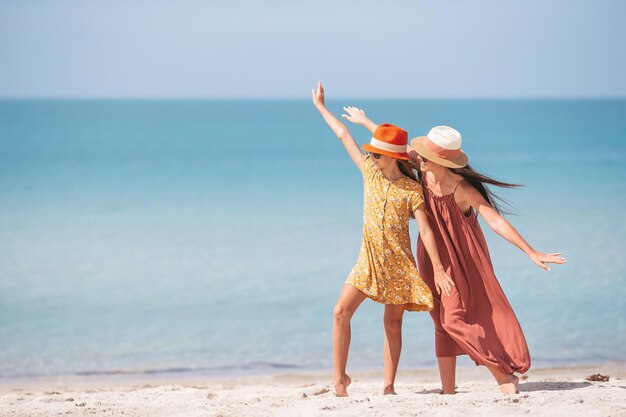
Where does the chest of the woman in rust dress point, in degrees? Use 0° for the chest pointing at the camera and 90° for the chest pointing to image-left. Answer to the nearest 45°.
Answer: approximately 45°

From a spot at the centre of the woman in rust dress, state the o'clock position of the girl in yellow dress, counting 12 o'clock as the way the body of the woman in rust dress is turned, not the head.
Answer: The girl in yellow dress is roughly at 1 o'clock from the woman in rust dress.
